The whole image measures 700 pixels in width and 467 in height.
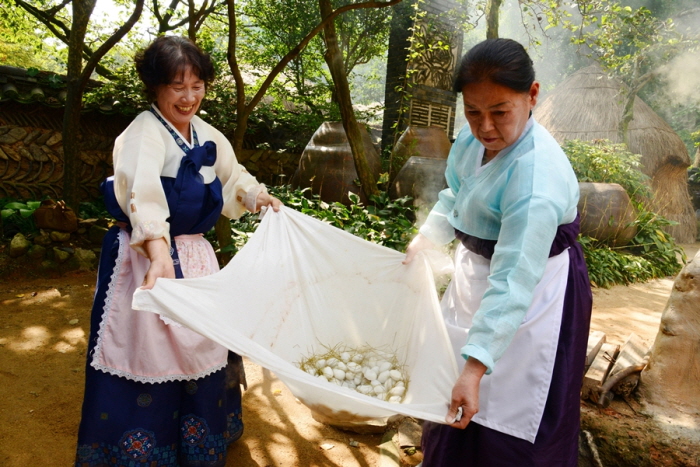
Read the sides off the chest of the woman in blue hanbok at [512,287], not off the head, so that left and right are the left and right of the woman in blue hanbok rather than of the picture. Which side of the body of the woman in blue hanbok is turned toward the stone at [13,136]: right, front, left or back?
right

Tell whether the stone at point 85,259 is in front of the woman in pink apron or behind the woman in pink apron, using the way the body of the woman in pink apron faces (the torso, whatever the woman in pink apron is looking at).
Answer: behind

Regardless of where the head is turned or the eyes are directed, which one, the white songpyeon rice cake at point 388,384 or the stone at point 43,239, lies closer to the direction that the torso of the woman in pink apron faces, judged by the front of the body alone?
the white songpyeon rice cake

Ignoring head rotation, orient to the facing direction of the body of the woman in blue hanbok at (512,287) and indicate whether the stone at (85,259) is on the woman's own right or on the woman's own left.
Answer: on the woman's own right

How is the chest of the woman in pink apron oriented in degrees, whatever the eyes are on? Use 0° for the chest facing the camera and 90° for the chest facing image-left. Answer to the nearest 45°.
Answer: approximately 315°

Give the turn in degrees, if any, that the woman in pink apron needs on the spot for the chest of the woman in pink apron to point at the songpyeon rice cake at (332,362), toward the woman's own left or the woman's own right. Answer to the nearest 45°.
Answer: approximately 45° to the woman's own left

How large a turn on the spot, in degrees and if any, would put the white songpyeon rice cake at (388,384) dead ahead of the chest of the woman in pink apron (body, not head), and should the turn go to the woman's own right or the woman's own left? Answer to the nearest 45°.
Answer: approximately 45° to the woman's own left
